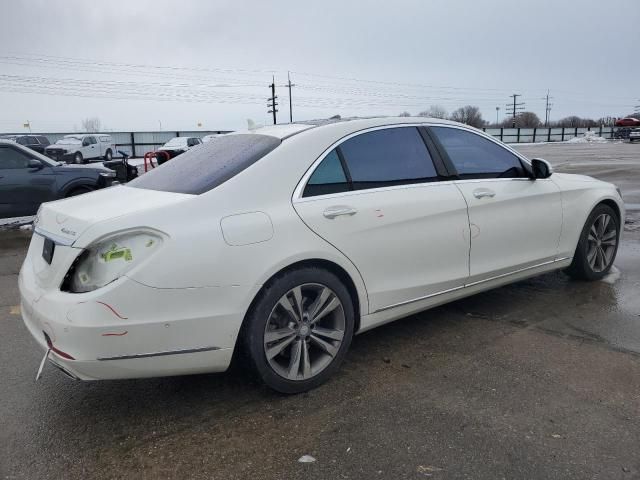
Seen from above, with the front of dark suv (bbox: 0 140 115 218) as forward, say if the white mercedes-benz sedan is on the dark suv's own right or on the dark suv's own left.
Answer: on the dark suv's own right

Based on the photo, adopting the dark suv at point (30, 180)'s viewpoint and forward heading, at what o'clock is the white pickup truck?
The white pickup truck is roughly at 9 o'clock from the dark suv.

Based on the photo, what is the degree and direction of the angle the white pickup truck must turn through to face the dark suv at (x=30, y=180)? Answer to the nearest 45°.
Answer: approximately 45° to its left

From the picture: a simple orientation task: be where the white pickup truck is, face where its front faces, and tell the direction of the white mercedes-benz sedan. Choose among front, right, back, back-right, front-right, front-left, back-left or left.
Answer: front-left

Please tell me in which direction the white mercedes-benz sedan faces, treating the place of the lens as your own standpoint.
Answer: facing away from the viewer and to the right of the viewer

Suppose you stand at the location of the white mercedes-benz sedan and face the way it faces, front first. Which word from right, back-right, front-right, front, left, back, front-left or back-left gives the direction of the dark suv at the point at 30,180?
left

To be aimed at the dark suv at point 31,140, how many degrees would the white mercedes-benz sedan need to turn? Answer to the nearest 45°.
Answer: approximately 90° to its left

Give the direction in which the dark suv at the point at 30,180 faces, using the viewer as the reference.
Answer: facing to the right of the viewer

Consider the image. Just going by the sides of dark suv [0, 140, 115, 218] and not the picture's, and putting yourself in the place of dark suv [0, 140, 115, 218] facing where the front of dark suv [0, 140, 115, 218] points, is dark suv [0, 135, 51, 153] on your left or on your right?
on your left

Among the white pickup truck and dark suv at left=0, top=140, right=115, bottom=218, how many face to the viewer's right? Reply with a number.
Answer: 1

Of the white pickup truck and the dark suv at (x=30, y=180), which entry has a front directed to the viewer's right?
the dark suv

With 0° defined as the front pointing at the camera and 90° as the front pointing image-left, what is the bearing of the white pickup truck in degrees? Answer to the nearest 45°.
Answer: approximately 45°

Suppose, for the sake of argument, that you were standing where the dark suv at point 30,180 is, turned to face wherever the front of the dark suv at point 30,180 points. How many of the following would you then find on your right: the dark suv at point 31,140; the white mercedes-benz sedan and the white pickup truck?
1

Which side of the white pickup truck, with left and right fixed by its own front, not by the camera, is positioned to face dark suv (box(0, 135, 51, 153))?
front
